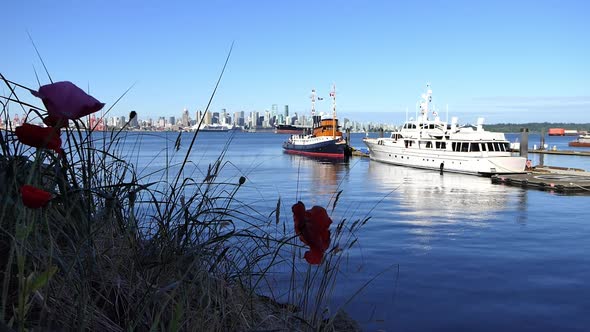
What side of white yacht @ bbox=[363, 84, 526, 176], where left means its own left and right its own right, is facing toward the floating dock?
back

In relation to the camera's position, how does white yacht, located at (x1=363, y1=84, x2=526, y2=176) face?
facing away from the viewer and to the left of the viewer

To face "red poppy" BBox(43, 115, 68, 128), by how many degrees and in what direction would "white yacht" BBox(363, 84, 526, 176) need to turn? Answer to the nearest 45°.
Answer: approximately 135° to its left

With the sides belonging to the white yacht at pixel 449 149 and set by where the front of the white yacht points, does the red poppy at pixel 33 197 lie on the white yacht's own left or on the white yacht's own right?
on the white yacht's own left

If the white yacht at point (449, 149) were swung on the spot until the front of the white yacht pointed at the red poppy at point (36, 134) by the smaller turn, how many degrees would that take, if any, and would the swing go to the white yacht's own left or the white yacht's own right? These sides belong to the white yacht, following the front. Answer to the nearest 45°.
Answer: approximately 135° to the white yacht's own left
